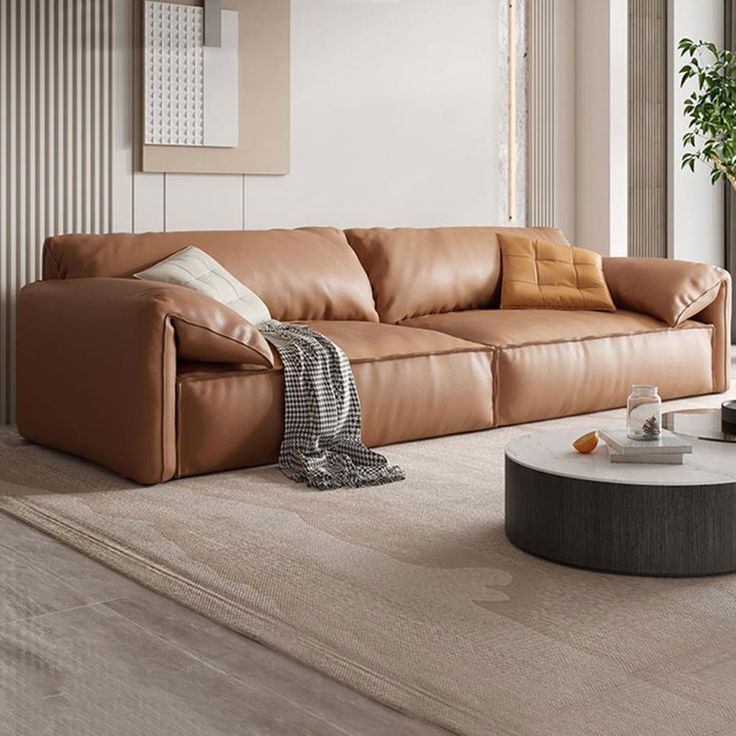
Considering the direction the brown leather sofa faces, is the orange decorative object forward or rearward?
forward

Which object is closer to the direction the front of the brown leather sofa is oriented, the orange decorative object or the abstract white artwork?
the orange decorative object

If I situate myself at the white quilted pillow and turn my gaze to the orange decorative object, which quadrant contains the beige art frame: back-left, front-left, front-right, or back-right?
back-left

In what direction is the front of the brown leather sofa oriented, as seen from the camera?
facing the viewer and to the right of the viewer

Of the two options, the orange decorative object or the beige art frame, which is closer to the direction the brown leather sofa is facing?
the orange decorative object
